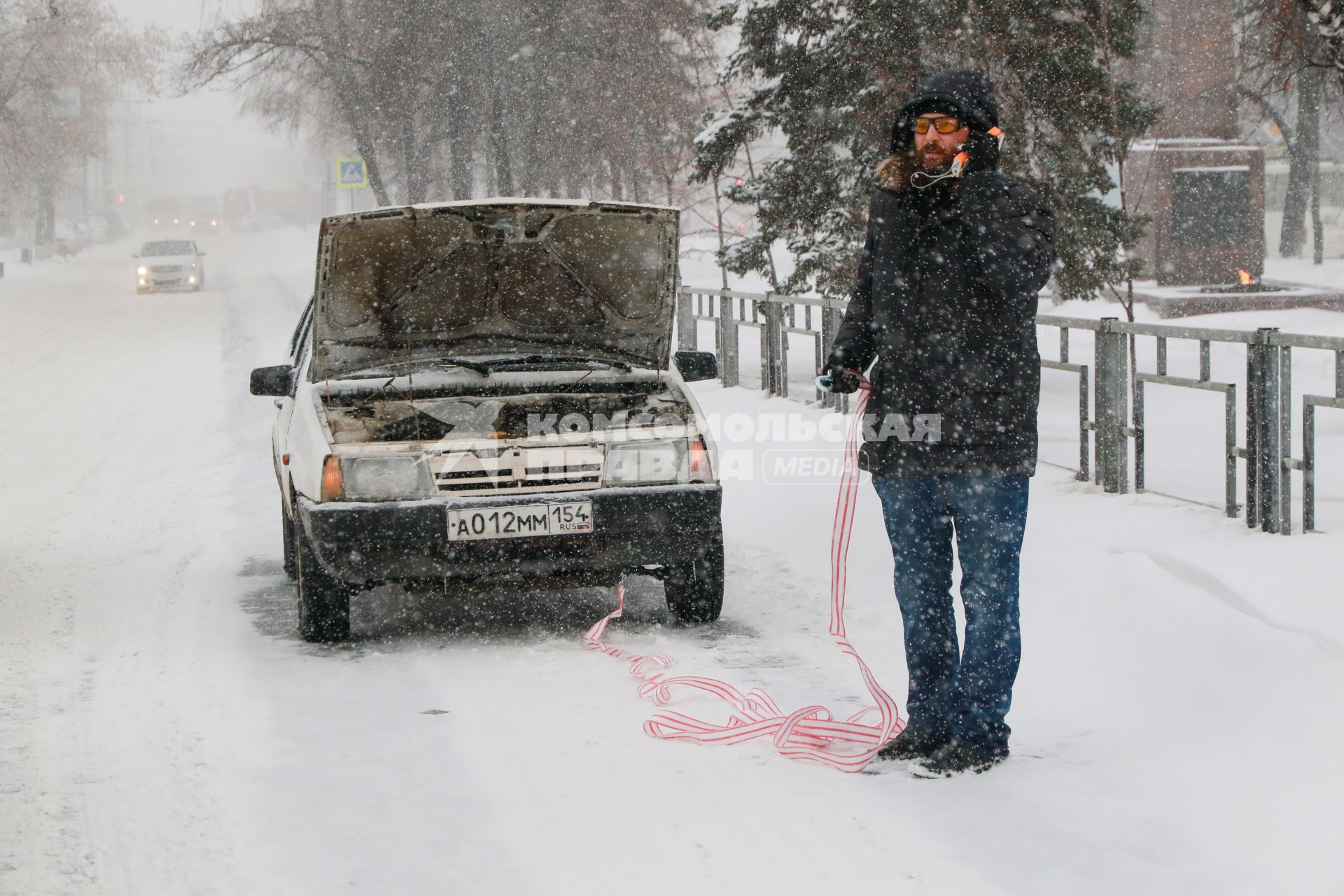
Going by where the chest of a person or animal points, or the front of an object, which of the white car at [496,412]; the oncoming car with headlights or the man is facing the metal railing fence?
the oncoming car with headlights

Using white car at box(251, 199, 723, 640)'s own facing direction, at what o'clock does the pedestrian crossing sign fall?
The pedestrian crossing sign is roughly at 6 o'clock from the white car.

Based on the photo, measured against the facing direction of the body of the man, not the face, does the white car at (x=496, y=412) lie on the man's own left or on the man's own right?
on the man's own right

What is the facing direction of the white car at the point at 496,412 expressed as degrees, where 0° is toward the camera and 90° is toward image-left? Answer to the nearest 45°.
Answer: approximately 0°

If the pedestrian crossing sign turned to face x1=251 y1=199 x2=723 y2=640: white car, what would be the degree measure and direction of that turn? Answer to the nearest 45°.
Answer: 0° — it already faces it

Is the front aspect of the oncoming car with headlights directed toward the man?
yes

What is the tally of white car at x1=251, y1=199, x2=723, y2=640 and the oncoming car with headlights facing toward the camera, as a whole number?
2

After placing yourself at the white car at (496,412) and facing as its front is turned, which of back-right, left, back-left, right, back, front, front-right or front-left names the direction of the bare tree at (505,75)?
back

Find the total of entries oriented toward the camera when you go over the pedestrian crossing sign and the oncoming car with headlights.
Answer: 2

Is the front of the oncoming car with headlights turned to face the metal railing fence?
yes

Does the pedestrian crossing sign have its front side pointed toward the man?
yes

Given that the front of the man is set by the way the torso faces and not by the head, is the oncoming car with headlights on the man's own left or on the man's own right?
on the man's own right

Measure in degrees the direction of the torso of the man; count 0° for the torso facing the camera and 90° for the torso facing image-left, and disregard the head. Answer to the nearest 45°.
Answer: approximately 45°
